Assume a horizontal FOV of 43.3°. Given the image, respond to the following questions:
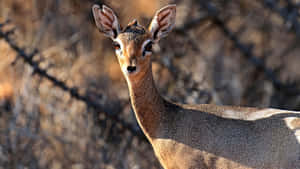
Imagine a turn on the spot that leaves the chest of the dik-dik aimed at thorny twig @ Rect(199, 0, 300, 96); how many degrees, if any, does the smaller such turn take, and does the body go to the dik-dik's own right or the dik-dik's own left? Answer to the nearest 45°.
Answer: approximately 90° to the dik-dik's own right

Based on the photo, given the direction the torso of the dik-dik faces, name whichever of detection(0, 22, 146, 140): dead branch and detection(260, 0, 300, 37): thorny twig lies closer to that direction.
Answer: the dead branch

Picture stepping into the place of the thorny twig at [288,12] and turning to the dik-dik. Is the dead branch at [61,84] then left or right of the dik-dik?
right

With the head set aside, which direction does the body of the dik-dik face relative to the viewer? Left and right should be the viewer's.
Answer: facing to the left of the viewer

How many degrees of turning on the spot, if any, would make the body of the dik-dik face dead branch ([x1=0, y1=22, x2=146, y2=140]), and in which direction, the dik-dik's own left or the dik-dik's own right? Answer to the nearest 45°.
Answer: approximately 45° to the dik-dik's own right
